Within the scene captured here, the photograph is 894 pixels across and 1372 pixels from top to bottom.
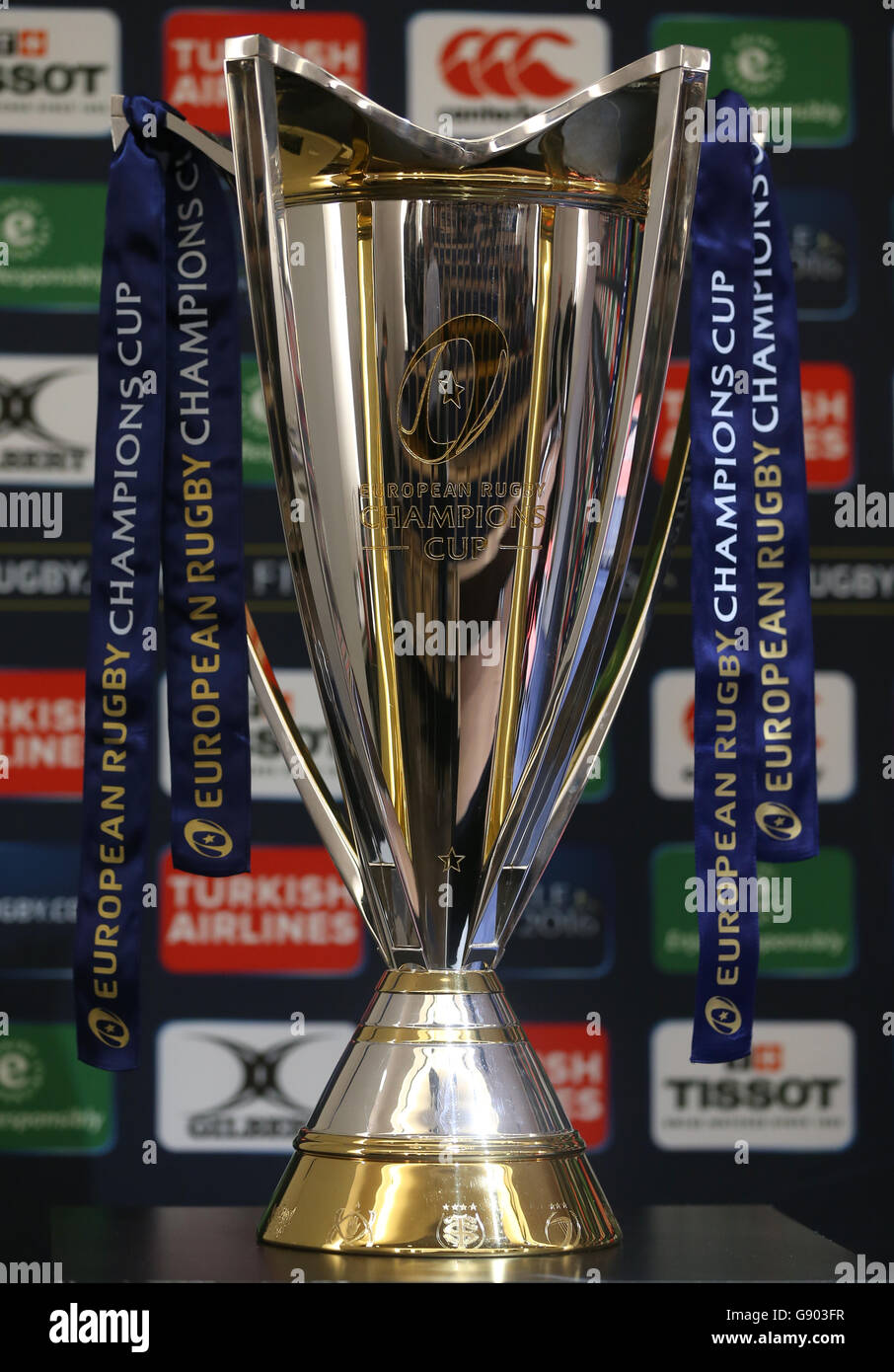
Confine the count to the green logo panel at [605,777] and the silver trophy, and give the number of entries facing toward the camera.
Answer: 2

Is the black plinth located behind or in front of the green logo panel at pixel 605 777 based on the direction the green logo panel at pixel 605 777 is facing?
in front

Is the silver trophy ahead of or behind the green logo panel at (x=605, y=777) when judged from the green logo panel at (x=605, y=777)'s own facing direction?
ahead

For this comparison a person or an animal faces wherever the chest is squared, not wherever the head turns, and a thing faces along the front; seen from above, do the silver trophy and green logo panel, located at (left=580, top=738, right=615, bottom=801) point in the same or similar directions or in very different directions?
same or similar directions

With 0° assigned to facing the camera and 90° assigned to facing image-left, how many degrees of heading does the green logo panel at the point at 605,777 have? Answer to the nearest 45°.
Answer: approximately 0°

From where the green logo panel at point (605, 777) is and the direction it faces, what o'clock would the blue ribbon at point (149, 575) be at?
The blue ribbon is roughly at 1 o'clock from the green logo panel.

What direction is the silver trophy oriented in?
toward the camera
